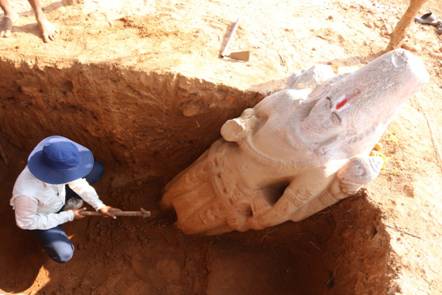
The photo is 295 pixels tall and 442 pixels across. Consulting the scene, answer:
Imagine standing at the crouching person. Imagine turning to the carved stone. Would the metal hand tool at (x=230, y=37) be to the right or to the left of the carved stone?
left

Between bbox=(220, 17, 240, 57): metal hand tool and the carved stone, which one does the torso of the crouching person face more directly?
the carved stone

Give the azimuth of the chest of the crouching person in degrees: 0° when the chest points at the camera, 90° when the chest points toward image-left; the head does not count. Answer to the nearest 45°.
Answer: approximately 315°

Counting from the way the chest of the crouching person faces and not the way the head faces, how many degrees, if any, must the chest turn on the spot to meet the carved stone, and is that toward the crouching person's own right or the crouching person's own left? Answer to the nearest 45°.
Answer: approximately 45° to the crouching person's own left

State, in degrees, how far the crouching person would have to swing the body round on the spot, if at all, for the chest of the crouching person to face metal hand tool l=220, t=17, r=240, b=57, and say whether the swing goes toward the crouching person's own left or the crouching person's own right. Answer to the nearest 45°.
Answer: approximately 90° to the crouching person's own left

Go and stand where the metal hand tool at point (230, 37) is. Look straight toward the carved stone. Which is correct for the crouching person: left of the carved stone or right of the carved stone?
right
